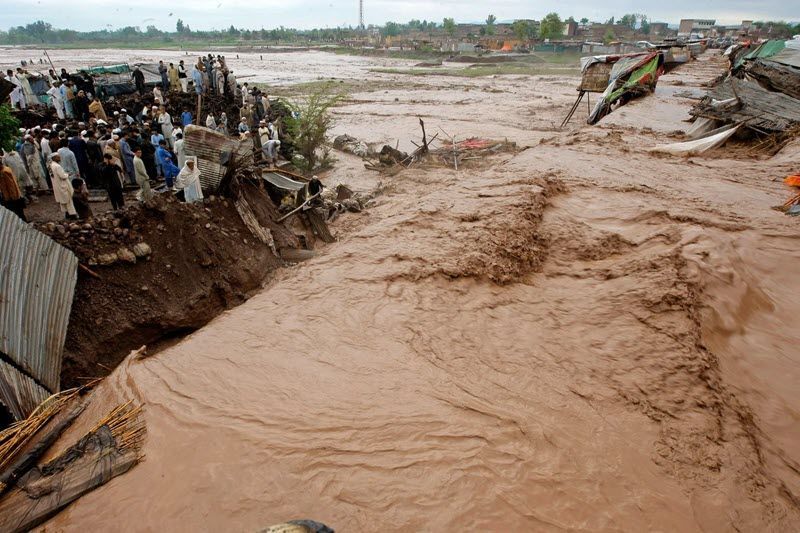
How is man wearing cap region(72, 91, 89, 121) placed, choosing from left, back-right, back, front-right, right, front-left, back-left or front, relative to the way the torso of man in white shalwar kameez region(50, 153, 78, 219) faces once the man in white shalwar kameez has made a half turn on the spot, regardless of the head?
front-right

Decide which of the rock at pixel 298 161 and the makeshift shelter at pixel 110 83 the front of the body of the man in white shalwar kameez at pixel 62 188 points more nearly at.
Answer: the rock

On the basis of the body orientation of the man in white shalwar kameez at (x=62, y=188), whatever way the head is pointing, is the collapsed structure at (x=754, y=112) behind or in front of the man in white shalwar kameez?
in front

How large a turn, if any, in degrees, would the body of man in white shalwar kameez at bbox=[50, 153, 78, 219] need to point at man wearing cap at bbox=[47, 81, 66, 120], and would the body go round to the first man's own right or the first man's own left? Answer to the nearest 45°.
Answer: approximately 135° to the first man's own left

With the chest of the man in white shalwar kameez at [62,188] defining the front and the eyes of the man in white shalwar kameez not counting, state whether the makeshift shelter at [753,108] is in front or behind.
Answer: in front

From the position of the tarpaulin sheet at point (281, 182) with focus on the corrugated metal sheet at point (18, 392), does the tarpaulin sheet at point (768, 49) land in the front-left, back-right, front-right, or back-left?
back-left

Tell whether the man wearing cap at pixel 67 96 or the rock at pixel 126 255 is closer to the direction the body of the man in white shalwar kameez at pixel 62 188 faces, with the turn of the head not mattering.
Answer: the rock

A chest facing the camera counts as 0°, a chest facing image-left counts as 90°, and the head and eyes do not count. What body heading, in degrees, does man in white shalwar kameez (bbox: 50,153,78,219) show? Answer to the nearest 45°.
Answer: approximately 315°

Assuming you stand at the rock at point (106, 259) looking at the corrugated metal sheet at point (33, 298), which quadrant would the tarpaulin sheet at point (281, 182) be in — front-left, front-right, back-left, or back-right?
back-left
